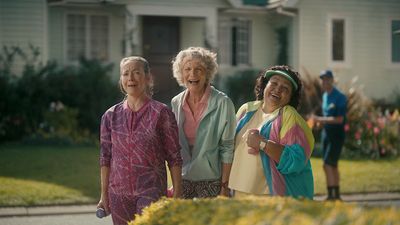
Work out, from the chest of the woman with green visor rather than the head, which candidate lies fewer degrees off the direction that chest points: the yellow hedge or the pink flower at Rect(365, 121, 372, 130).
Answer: the yellow hedge

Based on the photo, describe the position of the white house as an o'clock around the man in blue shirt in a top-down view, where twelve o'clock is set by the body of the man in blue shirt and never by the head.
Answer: The white house is roughly at 4 o'clock from the man in blue shirt.

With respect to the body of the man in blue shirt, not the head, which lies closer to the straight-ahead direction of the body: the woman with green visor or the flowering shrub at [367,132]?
the woman with green visor

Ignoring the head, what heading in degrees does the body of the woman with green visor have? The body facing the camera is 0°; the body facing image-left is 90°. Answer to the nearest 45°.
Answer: approximately 45°

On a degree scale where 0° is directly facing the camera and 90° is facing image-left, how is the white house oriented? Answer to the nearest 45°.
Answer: approximately 0°

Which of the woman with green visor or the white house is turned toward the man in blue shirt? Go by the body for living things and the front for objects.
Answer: the white house

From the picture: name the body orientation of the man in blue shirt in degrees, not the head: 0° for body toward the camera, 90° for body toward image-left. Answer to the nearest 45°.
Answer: approximately 45°

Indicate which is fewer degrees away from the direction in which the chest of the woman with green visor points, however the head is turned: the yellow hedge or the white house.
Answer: the yellow hedge

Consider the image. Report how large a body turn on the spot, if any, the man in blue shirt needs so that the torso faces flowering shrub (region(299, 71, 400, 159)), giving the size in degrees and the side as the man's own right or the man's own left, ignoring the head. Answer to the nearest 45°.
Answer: approximately 135° to the man's own right
